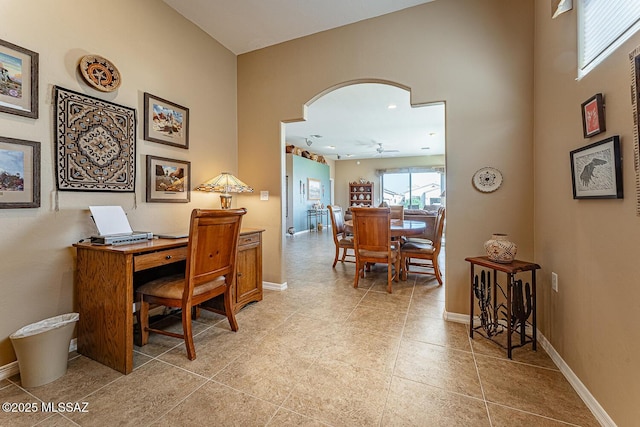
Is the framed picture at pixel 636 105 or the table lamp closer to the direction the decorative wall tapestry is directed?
the framed picture

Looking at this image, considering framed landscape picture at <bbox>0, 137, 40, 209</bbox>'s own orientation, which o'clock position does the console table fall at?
The console table is roughly at 12 o'clock from the framed landscape picture.

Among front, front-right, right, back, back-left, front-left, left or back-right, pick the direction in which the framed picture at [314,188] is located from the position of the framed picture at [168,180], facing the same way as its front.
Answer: left

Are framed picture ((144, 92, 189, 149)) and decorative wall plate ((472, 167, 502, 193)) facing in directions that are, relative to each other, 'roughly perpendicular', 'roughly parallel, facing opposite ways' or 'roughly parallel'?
roughly perpendicular

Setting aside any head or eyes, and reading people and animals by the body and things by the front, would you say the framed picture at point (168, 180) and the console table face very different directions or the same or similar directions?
very different directions

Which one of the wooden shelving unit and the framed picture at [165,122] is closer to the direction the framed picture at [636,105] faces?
the framed picture

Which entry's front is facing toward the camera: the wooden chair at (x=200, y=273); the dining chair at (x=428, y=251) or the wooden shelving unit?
the wooden shelving unit

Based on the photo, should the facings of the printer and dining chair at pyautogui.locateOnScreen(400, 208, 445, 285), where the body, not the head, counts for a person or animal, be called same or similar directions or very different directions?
very different directions

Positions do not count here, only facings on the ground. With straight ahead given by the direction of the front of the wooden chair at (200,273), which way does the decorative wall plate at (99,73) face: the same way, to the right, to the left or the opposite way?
the opposite way

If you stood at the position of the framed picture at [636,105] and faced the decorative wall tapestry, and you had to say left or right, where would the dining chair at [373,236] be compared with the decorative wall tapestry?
right

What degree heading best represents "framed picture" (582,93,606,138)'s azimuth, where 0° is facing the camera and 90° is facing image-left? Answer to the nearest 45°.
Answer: approximately 45°

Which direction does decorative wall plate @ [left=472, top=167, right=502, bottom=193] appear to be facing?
toward the camera

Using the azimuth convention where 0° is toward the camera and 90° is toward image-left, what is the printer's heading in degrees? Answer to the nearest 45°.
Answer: approximately 315°

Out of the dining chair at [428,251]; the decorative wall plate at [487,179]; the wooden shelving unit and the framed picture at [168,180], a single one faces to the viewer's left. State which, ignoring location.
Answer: the dining chair

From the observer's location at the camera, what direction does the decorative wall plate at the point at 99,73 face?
facing the viewer and to the right of the viewer

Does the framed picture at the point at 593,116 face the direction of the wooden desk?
yes

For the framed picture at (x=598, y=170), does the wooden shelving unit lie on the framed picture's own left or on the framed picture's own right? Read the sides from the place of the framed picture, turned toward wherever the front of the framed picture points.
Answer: on the framed picture's own right

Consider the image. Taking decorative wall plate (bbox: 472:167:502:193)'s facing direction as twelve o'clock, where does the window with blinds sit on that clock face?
The window with blinds is roughly at 11 o'clock from the decorative wall plate.

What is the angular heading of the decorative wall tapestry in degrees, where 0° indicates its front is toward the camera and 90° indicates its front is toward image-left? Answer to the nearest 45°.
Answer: approximately 315°

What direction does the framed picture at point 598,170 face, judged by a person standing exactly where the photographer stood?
facing the viewer and to the left of the viewer

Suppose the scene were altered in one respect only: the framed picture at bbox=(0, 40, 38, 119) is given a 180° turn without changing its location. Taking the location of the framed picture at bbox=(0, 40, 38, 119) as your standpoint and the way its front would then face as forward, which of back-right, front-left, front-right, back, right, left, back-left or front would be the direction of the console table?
back
